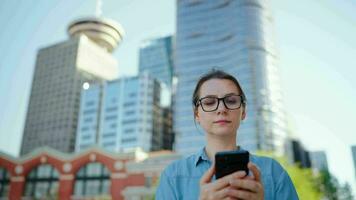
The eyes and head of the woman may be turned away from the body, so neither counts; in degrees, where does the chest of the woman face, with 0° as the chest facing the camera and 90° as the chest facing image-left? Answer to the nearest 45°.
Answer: approximately 0°

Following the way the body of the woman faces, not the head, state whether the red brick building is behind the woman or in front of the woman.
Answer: behind

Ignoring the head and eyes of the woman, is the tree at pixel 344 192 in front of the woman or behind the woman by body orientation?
behind
